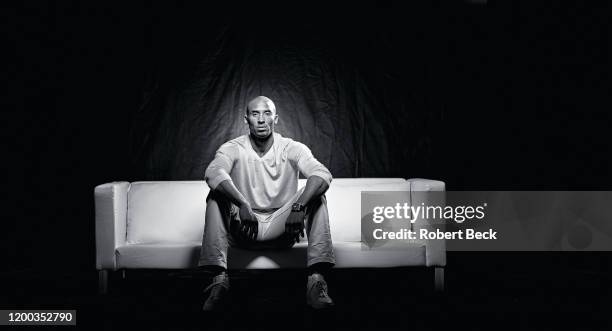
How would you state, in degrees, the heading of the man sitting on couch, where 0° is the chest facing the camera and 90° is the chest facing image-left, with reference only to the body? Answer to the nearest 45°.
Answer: approximately 0°

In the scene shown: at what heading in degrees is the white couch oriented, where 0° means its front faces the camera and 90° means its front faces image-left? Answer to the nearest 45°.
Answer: approximately 0°
